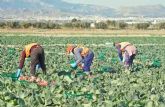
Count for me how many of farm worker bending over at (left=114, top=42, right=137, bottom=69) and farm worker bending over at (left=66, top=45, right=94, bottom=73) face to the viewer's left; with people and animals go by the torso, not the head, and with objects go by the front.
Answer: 2

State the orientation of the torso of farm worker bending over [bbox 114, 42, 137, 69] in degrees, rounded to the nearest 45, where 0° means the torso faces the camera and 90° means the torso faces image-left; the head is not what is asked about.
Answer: approximately 90°

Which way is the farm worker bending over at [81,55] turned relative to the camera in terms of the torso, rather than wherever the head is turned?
to the viewer's left

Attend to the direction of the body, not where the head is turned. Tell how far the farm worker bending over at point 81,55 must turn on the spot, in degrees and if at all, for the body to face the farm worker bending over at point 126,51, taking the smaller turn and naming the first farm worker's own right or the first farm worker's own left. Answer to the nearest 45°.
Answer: approximately 135° to the first farm worker's own right

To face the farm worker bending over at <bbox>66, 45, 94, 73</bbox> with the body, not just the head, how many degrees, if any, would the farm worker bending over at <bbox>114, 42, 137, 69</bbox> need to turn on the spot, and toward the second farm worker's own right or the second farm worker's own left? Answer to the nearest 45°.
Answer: approximately 45° to the second farm worker's own left
